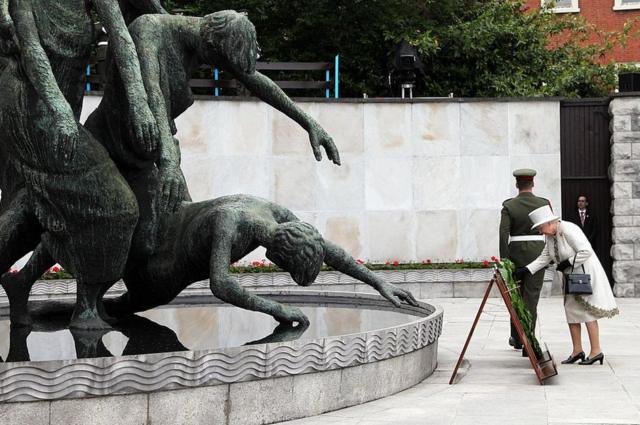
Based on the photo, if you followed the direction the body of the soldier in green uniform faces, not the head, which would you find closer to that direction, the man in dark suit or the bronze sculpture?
the man in dark suit

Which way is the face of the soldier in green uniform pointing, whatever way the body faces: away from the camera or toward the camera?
away from the camera

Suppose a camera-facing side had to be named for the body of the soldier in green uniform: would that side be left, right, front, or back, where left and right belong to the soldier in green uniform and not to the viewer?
back

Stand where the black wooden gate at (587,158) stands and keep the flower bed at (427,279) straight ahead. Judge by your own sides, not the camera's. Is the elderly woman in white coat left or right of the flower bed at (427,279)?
left

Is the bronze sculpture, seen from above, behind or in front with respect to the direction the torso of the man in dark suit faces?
in front

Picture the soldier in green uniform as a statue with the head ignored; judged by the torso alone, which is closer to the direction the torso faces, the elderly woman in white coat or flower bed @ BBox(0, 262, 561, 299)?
the flower bed

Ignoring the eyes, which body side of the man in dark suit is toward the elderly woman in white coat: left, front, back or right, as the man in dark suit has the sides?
front

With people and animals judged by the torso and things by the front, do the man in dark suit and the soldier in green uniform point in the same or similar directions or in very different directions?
very different directions

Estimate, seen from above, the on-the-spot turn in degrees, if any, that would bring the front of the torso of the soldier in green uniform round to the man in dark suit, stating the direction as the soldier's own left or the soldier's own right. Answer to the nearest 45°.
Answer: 0° — they already face them

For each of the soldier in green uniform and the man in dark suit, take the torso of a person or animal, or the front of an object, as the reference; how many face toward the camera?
1

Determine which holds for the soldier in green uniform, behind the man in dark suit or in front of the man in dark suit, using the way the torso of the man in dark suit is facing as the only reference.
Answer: in front

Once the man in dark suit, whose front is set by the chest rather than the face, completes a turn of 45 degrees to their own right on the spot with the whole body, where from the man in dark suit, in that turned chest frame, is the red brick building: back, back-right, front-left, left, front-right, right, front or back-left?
back-right

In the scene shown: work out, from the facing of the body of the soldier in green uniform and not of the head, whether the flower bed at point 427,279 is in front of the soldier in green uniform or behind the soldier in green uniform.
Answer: in front

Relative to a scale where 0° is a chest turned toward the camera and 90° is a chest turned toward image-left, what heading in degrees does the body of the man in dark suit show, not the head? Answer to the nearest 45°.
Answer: approximately 0°
